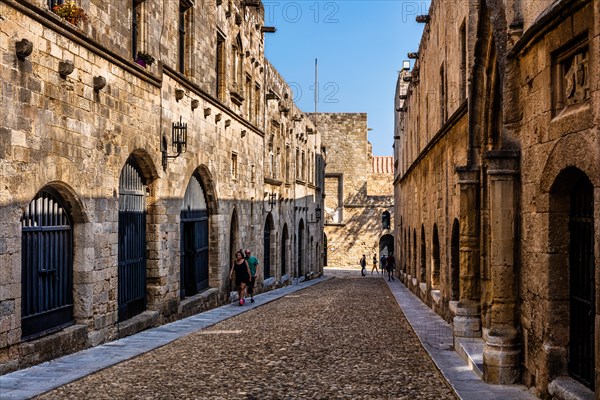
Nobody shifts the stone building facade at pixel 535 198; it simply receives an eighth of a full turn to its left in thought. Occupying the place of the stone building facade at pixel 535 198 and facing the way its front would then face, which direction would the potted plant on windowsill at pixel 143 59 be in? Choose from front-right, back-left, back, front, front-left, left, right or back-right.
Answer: right

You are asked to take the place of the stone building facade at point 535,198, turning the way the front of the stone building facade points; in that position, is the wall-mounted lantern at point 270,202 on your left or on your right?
on your right

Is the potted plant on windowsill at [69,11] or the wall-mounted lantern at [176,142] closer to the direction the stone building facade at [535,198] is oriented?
the potted plant on windowsill

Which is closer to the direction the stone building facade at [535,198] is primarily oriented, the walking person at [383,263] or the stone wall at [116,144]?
the stone wall

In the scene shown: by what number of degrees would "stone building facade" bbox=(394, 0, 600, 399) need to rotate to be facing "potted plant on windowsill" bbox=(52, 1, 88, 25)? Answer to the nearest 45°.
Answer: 0° — it already faces it

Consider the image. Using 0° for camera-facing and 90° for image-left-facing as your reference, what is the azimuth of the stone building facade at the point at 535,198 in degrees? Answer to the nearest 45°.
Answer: approximately 90°

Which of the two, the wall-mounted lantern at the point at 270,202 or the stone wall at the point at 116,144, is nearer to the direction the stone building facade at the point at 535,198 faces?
the stone wall

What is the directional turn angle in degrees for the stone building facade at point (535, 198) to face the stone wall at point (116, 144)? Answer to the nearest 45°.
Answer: approximately 45° to its right

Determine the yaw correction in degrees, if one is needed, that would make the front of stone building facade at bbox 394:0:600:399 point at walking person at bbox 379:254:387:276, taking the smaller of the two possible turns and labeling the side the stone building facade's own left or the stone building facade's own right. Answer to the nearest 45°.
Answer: approximately 90° to the stone building facade's own right

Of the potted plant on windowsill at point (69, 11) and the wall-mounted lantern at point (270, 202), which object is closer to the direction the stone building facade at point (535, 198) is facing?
the potted plant on windowsill

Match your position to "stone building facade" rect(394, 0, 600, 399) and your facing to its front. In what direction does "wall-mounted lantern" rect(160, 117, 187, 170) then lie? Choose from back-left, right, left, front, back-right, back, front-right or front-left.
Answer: front-right
